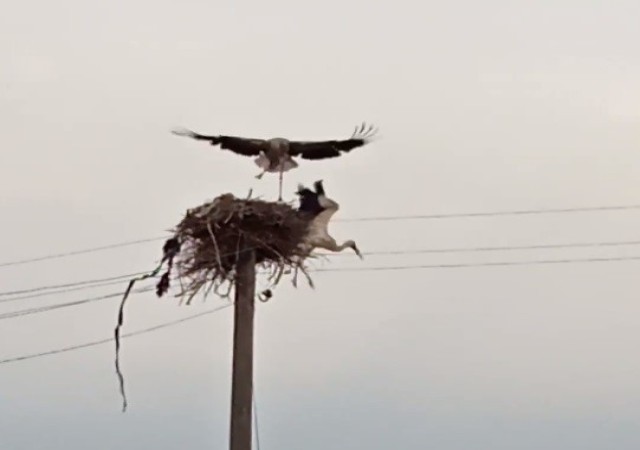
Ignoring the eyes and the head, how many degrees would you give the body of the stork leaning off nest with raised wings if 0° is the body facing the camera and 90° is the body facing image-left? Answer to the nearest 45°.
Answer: approximately 270°
